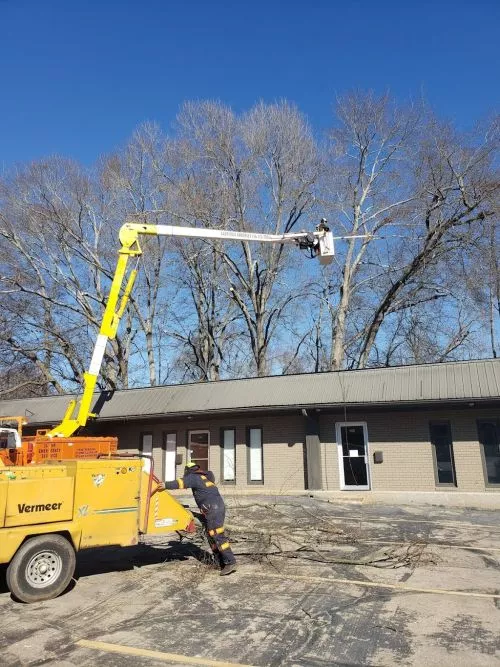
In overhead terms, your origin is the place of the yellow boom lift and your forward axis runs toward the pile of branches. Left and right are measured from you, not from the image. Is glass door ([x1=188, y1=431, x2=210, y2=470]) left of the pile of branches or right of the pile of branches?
left

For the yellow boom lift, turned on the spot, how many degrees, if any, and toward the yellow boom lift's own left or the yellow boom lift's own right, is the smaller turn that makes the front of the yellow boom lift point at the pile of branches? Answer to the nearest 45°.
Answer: approximately 135° to the yellow boom lift's own right

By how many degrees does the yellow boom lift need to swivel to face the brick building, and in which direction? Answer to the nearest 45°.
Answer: approximately 135° to its right

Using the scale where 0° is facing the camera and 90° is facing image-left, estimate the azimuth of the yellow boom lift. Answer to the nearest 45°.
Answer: approximately 90°
